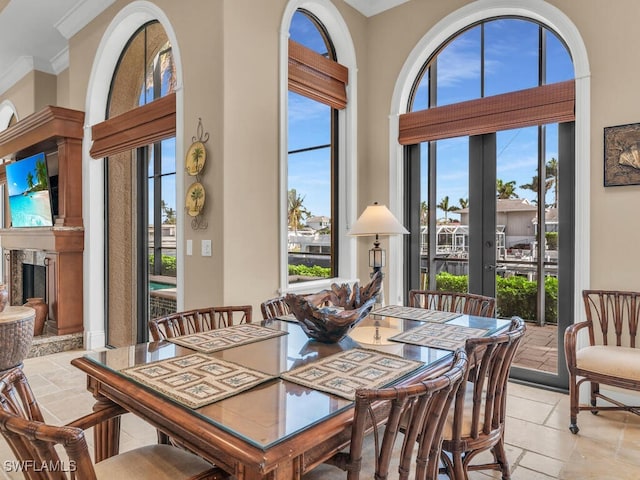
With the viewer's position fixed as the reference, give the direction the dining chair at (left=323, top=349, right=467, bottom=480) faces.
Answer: facing away from the viewer and to the left of the viewer

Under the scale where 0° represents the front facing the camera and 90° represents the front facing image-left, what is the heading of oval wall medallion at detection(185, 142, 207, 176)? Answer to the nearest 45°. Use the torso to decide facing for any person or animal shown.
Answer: approximately 45°

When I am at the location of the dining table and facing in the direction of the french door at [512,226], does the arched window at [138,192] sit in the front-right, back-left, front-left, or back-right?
front-left

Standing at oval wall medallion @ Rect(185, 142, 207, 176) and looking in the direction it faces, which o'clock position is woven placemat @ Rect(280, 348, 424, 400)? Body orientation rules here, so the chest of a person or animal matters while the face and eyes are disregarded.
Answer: The woven placemat is roughly at 10 o'clock from the oval wall medallion.

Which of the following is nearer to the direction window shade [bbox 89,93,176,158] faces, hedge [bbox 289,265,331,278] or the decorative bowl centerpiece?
the decorative bowl centerpiece

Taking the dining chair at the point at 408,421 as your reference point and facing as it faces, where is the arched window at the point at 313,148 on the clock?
The arched window is roughly at 1 o'clock from the dining chair.

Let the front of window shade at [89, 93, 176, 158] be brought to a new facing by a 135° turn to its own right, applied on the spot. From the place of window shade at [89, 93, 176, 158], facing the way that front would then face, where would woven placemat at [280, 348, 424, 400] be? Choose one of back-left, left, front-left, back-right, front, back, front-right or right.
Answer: back

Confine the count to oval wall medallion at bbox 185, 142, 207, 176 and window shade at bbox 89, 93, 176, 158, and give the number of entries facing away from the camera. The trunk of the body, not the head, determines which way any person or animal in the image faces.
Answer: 0

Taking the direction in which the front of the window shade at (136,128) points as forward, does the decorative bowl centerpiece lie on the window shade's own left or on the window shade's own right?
on the window shade's own left

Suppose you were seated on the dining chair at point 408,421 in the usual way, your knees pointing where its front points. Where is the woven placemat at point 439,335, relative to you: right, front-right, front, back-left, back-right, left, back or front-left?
front-right

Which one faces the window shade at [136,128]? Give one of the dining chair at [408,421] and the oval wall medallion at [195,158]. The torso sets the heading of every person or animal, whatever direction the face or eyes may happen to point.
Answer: the dining chair

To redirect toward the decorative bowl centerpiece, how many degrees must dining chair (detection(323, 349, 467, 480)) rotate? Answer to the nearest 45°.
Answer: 0° — it already faces it

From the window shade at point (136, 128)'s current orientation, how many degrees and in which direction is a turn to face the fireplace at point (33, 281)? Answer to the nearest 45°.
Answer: approximately 90° to its right

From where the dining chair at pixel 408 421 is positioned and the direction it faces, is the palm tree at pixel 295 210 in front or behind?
in front
